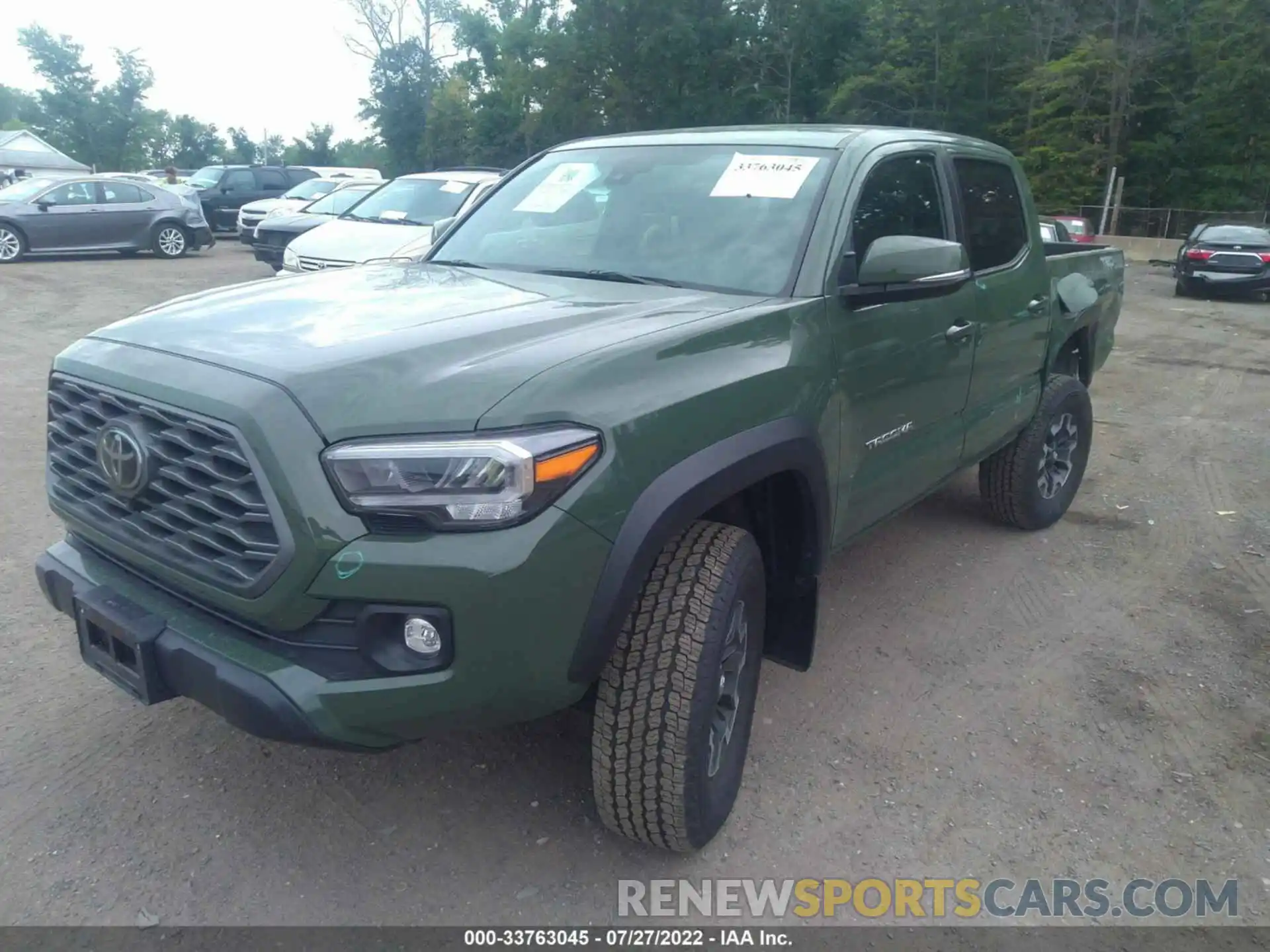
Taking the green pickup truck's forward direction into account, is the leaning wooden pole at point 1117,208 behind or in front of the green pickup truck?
behind

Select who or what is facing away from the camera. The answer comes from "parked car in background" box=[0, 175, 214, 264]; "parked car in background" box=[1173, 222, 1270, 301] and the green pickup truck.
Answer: "parked car in background" box=[1173, 222, 1270, 301]

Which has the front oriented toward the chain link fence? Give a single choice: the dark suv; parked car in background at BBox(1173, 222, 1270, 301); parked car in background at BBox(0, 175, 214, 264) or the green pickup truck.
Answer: parked car in background at BBox(1173, 222, 1270, 301)

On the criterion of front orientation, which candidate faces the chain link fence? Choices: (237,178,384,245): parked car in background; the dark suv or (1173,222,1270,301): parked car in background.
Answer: (1173,222,1270,301): parked car in background

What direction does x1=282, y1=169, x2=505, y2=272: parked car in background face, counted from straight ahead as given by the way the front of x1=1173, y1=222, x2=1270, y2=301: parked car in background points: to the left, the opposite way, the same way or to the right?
the opposite way

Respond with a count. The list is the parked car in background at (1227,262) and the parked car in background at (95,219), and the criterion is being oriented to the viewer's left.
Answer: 1

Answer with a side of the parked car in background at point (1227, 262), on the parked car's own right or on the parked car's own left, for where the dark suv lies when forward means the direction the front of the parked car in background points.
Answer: on the parked car's own left

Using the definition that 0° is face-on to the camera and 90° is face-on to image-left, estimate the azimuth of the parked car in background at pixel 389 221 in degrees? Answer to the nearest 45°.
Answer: approximately 45°

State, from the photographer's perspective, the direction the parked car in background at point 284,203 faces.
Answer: facing the viewer and to the left of the viewer

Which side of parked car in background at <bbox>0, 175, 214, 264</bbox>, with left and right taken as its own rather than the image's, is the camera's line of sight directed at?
left

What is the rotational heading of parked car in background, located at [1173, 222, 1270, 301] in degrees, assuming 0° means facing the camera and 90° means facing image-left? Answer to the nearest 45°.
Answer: approximately 180°

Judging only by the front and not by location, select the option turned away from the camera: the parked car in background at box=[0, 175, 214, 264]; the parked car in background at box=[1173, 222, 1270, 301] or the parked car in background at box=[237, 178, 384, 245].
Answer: the parked car in background at box=[1173, 222, 1270, 301]

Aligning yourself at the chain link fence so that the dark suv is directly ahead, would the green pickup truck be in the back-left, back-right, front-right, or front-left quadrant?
front-left
